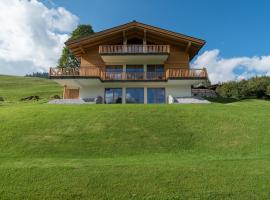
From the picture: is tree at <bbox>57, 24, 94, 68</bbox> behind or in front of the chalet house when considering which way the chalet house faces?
behind

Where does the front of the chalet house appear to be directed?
toward the camera

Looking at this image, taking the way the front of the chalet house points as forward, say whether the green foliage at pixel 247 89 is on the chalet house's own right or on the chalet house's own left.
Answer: on the chalet house's own left
